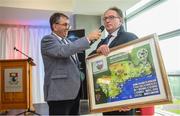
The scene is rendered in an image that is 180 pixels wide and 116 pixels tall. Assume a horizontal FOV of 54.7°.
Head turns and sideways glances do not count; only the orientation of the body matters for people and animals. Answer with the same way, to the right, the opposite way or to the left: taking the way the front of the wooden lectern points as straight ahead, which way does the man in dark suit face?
the same way

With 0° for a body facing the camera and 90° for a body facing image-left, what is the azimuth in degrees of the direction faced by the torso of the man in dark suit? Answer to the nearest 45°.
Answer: approximately 45°

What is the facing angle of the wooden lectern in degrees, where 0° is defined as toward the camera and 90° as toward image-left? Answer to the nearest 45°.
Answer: approximately 0°

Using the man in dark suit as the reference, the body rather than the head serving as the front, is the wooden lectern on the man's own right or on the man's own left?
on the man's own right
